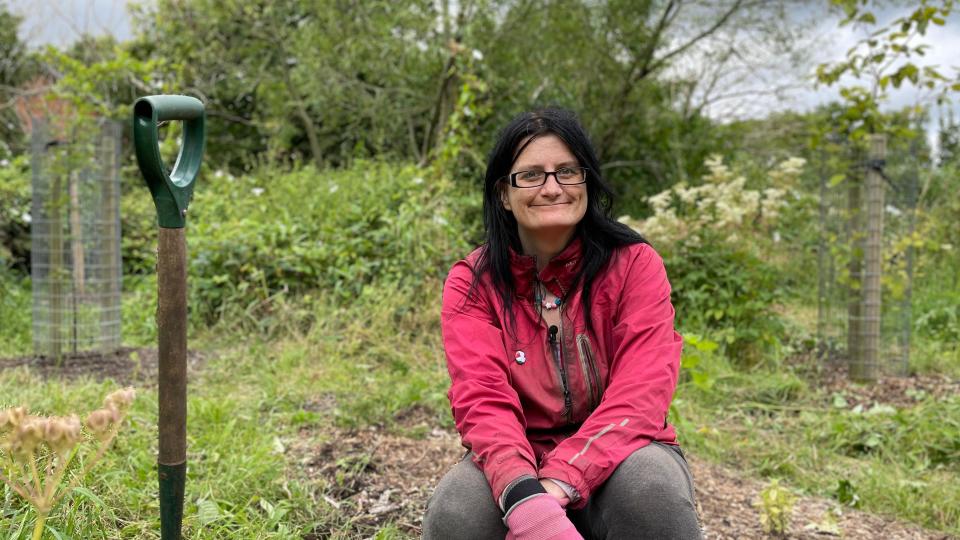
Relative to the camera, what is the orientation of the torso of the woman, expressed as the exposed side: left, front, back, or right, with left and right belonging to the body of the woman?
front

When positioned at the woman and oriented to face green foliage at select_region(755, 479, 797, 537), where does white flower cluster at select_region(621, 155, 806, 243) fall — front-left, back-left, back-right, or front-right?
front-left

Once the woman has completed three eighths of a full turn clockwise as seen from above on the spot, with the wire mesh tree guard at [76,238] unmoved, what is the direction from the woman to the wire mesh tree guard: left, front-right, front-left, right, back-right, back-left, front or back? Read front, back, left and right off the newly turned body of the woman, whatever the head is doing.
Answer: front

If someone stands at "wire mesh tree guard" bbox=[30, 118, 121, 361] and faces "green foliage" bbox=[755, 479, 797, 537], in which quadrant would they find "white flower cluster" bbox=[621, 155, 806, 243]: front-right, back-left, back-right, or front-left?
front-left

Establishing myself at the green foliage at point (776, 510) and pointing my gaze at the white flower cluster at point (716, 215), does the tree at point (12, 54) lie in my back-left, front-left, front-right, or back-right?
front-left

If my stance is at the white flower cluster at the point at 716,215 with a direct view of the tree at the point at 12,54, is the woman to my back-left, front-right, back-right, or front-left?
back-left

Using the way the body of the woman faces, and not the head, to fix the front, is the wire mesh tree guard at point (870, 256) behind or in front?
behind

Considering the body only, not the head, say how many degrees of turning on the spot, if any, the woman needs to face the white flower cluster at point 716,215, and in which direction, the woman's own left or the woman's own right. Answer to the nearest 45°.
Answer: approximately 180°

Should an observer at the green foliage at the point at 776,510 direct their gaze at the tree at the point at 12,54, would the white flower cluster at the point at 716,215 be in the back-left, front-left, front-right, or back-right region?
front-right

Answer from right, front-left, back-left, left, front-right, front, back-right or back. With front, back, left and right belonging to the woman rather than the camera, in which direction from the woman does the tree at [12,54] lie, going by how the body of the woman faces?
back-right
